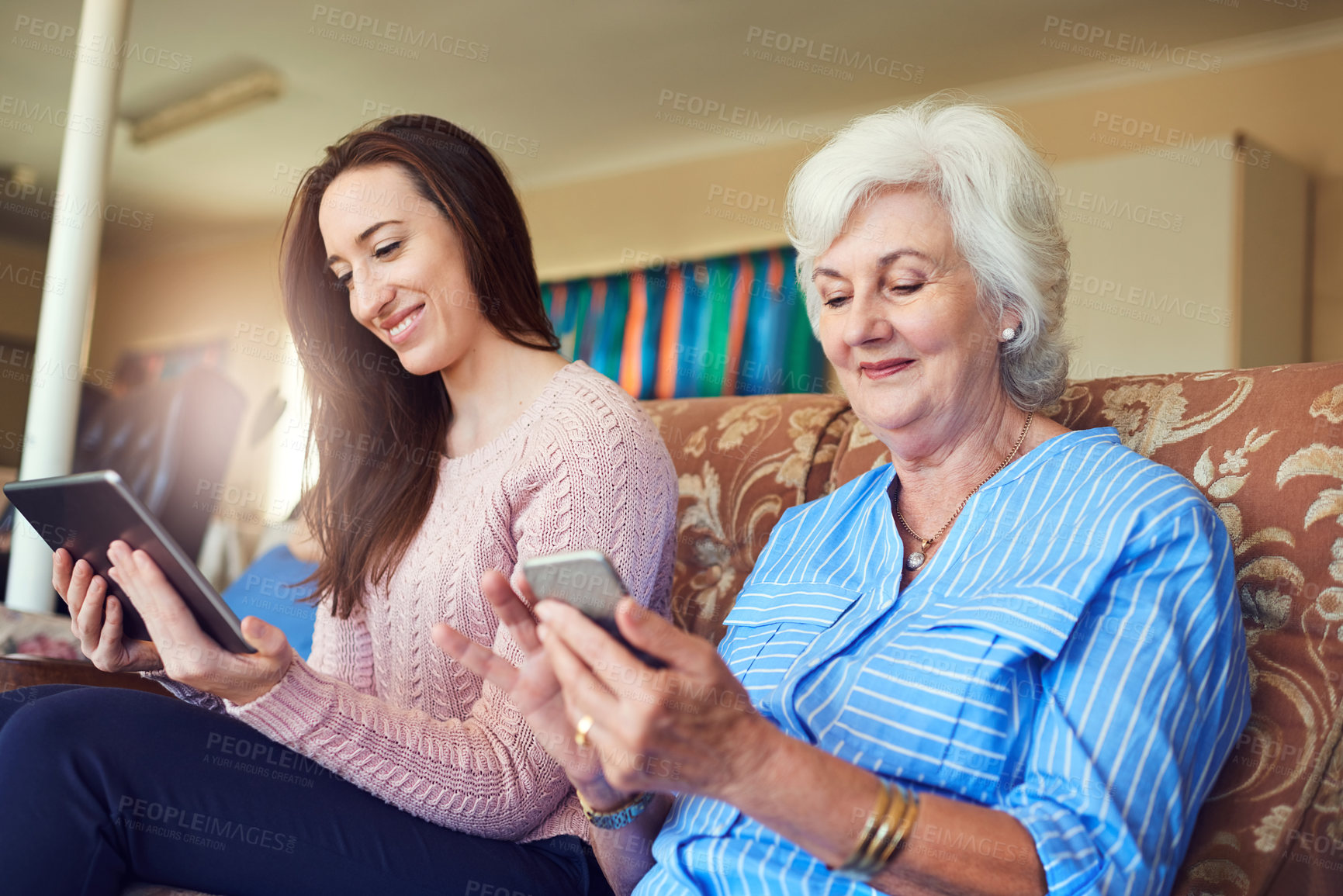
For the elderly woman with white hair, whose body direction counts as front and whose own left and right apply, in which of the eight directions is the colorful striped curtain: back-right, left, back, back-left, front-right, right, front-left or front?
back-right

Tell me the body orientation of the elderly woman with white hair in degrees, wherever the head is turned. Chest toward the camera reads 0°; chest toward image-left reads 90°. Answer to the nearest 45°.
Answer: approximately 45°
